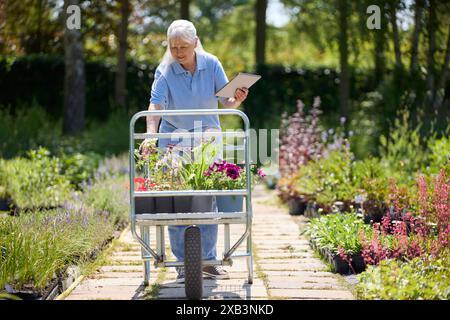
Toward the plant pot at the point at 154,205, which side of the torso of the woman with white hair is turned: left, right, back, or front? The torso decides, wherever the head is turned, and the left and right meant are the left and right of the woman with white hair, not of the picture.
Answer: front

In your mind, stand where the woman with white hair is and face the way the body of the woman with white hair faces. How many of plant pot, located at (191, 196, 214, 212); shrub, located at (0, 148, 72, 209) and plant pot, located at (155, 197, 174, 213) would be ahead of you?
2

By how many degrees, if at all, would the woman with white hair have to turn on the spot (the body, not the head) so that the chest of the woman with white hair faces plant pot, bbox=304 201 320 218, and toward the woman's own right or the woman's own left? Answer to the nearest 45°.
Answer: approximately 135° to the woman's own left

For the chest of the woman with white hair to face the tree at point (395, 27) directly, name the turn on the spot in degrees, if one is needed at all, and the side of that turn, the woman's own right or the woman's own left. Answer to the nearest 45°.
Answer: approximately 135° to the woman's own left

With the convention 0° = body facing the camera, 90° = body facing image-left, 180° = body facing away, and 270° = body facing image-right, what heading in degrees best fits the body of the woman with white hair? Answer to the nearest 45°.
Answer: approximately 0°

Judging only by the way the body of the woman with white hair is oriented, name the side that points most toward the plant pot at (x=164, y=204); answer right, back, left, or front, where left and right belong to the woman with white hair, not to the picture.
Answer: front

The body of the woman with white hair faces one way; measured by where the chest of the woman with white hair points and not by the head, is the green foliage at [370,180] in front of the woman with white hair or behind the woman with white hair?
behind

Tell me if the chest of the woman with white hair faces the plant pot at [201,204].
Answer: yes

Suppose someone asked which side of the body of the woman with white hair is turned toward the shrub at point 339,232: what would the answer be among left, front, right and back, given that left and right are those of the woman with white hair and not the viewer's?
left

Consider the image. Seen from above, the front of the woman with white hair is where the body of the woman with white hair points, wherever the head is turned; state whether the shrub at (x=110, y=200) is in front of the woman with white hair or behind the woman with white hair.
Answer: behind
